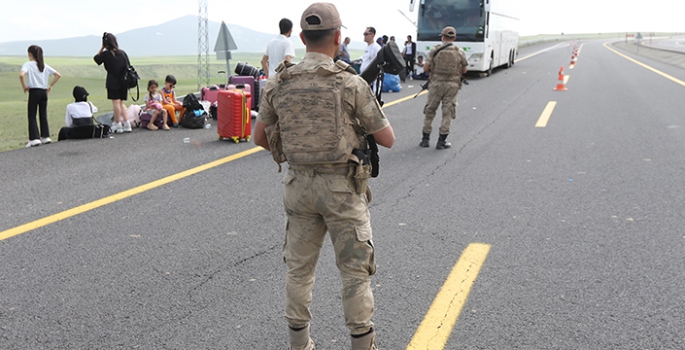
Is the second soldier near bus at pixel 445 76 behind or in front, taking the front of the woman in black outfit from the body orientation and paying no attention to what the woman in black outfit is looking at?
behind

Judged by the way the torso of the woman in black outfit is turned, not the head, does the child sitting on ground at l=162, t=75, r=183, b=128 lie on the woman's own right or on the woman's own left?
on the woman's own right

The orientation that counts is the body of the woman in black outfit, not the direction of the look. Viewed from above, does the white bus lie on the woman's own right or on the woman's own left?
on the woman's own right

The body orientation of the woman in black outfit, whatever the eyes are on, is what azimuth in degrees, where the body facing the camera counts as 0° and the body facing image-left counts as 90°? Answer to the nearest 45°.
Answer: approximately 135°

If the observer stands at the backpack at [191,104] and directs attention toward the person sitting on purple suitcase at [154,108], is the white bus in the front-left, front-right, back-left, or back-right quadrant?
back-right

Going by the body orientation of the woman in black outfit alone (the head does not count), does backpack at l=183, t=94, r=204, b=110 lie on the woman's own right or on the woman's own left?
on the woman's own right
